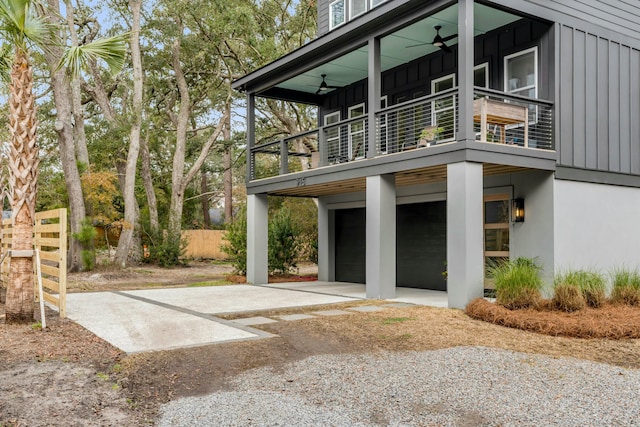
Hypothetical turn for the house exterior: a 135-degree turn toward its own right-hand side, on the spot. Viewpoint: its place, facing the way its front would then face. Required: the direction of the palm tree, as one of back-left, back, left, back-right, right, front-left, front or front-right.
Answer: back-left

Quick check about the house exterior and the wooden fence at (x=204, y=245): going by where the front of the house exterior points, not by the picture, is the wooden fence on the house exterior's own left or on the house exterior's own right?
on the house exterior's own right

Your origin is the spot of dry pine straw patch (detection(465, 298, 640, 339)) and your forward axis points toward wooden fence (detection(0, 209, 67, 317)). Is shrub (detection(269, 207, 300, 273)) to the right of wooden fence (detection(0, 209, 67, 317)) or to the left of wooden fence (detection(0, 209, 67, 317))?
right

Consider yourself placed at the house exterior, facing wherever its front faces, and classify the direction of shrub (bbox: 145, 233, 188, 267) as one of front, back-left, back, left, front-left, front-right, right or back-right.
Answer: right

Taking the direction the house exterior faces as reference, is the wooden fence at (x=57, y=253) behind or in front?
in front

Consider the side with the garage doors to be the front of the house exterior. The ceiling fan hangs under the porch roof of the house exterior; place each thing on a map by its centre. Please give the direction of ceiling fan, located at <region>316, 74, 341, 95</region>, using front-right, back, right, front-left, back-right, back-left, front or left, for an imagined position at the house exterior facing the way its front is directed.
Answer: right

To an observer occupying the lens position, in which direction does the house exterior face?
facing the viewer and to the left of the viewer

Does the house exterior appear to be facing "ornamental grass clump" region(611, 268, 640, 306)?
no
